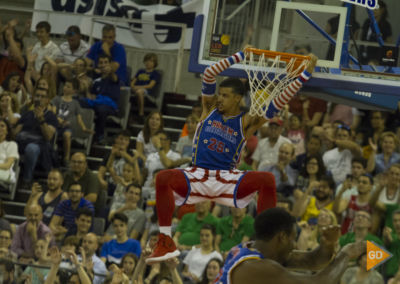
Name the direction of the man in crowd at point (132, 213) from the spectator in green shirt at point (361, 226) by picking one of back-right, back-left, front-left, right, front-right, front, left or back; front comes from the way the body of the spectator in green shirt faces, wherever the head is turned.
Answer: right

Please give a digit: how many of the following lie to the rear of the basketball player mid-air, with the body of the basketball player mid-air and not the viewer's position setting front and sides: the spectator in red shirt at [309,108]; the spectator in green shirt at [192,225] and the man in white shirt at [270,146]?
3

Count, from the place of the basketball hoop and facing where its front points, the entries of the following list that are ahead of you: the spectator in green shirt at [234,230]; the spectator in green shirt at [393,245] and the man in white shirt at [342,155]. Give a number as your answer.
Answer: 0

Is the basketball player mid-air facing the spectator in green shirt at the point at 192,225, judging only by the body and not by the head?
no

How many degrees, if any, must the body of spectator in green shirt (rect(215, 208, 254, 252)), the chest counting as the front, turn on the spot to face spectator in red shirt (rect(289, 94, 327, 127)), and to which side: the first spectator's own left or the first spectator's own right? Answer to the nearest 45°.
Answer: approximately 180°

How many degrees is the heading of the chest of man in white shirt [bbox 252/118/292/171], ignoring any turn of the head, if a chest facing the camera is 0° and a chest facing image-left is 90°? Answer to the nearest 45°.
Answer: approximately 315°

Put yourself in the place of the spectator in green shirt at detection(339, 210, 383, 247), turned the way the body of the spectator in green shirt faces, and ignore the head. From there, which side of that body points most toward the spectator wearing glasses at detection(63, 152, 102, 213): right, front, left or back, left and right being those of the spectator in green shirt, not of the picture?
right

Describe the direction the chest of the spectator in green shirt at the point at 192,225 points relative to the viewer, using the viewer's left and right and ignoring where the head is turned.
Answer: facing the viewer and to the right of the viewer

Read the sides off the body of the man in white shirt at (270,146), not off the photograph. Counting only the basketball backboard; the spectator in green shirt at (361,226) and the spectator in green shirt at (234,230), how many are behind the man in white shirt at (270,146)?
0

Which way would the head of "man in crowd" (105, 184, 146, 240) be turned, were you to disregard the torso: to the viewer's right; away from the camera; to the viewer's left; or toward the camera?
toward the camera

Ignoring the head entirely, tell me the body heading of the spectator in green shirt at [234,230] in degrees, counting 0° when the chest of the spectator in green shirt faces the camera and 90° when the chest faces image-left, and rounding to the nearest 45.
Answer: approximately 0°

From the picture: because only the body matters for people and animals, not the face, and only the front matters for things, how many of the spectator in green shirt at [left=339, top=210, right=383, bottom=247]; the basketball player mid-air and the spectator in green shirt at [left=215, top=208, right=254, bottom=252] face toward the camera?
3

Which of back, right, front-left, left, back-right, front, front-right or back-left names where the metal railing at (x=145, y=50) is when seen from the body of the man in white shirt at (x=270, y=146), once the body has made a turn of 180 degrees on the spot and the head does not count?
front

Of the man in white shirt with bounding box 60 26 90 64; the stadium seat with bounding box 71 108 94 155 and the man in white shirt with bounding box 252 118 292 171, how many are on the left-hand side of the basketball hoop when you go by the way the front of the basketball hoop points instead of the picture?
0

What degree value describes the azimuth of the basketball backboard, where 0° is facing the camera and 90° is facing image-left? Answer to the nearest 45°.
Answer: approximately 45°

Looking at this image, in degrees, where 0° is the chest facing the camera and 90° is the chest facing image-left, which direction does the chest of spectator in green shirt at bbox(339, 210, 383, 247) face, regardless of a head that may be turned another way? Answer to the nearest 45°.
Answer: approximately 0°

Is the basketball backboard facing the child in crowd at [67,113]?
no

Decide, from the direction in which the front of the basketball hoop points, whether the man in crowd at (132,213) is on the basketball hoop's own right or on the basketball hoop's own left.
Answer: on the basketball hoop's own right

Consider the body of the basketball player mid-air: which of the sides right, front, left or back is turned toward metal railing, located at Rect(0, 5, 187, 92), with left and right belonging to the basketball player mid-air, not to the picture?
back
